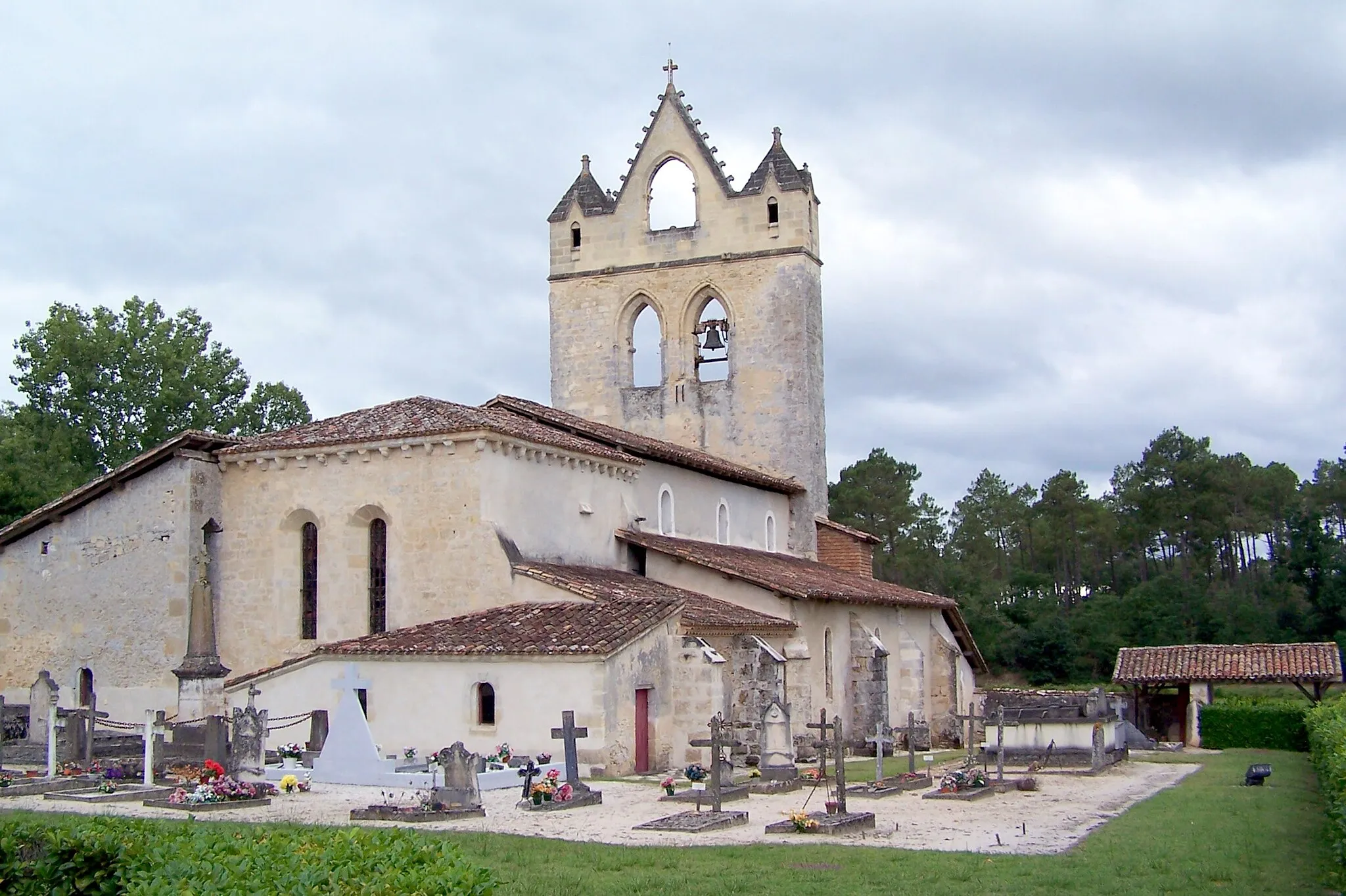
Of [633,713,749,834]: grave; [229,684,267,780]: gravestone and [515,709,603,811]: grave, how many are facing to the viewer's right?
0

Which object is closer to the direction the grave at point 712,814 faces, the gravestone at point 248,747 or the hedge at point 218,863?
the hedge

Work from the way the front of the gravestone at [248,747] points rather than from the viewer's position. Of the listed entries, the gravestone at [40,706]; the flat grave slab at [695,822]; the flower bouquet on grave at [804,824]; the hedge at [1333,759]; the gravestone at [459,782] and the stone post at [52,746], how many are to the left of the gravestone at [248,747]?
4

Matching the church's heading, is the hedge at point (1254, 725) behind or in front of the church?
in front

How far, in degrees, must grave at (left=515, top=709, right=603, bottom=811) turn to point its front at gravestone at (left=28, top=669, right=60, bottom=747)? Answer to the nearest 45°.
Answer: approximately 90° to its right

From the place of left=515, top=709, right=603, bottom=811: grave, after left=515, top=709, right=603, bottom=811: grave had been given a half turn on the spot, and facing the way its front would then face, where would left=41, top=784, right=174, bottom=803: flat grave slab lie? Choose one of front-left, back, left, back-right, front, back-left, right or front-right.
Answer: back-left

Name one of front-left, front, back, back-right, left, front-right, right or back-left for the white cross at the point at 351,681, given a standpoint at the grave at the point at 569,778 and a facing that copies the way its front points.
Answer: right

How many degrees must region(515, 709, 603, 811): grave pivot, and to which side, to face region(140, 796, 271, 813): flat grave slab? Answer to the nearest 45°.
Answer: approximately 45° to its right

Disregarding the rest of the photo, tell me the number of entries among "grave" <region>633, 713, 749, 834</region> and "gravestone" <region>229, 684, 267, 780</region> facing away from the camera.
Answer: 0

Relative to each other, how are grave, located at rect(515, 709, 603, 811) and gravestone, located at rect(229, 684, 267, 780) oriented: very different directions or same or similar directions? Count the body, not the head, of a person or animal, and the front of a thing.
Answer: same or similar directions

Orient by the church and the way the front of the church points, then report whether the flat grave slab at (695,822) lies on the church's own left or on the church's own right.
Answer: on the church's own right

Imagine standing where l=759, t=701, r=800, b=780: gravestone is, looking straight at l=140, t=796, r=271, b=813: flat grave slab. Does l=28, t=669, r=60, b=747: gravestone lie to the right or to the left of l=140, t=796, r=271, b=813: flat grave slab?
right

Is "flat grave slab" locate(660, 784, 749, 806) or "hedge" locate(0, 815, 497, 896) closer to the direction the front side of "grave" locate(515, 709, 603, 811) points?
the hedge

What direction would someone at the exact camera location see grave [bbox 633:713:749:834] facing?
facing the viewer and to the left of the viewer
